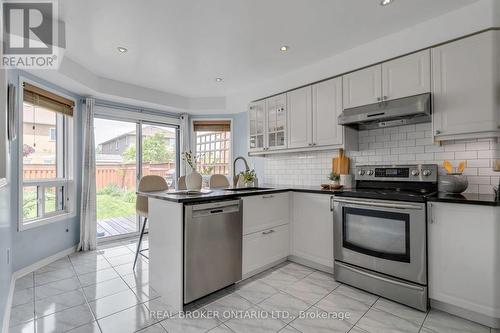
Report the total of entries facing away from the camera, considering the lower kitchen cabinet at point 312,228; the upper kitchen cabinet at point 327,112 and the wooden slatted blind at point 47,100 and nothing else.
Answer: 0

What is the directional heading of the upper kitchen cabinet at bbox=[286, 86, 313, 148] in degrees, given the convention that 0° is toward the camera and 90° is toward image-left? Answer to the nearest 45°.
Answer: approximately 45°

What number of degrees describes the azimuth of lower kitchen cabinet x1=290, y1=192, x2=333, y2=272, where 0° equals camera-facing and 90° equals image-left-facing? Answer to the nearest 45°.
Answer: approximately 45°

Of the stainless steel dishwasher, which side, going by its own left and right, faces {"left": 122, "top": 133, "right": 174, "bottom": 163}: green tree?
back

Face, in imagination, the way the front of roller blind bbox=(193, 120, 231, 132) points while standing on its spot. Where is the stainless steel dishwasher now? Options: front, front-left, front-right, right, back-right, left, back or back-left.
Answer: front

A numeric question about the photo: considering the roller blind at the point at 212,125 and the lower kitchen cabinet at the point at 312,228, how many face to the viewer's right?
0

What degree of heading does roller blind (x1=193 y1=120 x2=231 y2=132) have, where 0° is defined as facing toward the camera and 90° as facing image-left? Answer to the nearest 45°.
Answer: approximately 0°

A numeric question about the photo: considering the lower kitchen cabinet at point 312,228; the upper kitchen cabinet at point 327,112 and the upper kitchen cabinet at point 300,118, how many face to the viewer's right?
0

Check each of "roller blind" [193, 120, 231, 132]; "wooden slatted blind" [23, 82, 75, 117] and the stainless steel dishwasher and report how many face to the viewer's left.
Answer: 0

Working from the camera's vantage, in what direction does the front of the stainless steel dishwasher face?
facing the viewer and to the right of the viewer

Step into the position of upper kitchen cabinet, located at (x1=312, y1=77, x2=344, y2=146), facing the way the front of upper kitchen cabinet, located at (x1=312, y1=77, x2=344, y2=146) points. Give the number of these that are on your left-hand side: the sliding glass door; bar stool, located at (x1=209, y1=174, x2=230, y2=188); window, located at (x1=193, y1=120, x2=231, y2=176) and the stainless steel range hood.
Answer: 1

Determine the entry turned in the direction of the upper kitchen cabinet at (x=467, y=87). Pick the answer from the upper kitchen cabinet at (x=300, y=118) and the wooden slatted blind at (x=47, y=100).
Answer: the wooden slatted blind

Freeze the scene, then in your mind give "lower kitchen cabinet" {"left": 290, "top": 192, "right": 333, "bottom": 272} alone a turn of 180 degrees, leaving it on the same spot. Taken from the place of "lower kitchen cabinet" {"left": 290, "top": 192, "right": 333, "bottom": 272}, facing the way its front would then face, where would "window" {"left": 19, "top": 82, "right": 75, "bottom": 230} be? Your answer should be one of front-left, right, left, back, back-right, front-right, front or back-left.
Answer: back-left

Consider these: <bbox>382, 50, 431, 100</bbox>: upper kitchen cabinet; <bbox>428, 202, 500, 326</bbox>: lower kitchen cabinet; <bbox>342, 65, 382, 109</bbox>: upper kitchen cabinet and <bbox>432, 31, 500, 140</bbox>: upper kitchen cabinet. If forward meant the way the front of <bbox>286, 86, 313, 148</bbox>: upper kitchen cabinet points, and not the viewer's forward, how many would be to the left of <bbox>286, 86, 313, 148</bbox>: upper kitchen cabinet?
4

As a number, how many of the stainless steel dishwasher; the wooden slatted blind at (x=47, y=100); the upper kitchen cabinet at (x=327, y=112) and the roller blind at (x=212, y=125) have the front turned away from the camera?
0

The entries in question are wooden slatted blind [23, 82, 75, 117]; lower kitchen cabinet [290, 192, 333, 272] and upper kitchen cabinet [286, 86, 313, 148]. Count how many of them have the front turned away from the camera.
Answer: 0
